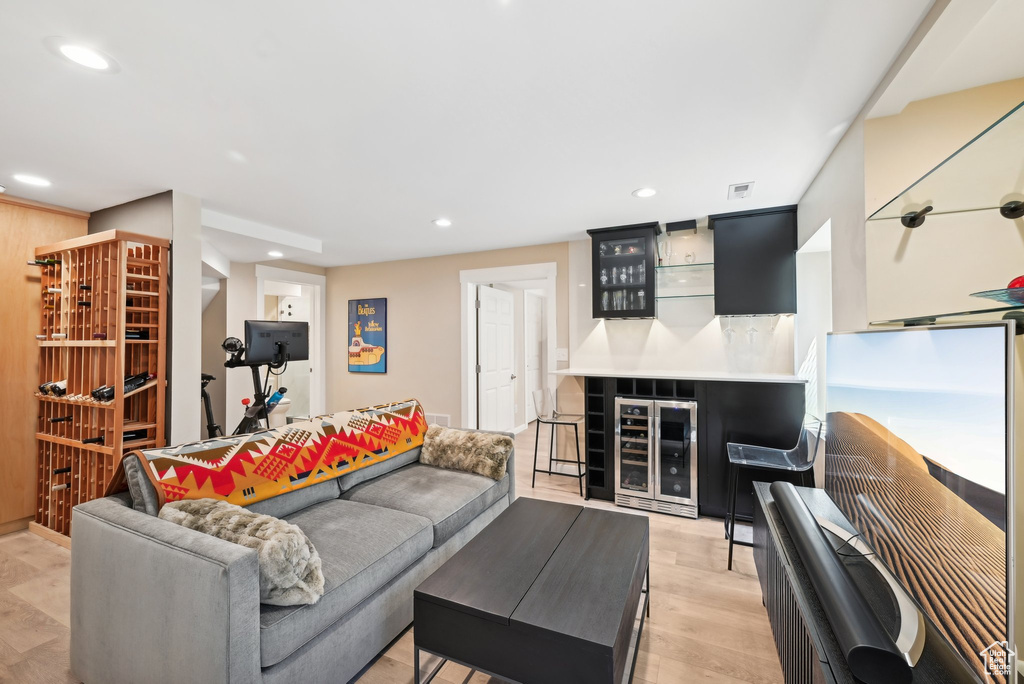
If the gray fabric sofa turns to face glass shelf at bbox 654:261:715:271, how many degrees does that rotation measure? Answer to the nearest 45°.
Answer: approximately 45° to its left

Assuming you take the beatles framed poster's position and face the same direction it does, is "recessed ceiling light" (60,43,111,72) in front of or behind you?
in front

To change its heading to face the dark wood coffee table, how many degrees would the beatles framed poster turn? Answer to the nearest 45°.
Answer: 0° — it already faces it

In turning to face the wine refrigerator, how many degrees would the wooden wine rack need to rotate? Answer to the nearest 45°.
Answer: approximately 90° to its left

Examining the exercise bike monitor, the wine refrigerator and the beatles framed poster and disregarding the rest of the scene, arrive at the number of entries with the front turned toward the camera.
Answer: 2

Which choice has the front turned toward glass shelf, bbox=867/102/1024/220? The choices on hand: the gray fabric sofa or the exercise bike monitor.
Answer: the gray fabric sofa

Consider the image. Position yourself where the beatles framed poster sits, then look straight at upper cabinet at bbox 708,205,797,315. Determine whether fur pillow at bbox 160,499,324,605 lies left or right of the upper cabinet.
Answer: right

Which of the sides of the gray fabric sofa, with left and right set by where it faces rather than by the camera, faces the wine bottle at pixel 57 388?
back
